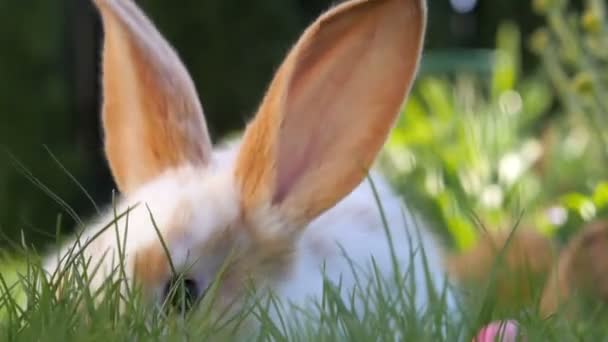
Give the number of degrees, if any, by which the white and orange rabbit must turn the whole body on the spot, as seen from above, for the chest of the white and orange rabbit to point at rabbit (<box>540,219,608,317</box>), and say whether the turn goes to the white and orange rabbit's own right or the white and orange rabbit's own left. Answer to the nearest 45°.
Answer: approximately 180°

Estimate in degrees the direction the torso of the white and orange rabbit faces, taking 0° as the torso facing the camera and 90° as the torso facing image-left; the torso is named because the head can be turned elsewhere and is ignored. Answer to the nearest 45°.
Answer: approximately 45°
